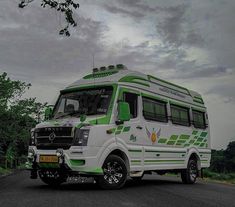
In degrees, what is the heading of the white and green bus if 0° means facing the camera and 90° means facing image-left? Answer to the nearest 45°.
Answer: approximately 45°

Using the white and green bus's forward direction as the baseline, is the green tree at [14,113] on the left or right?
on its right
